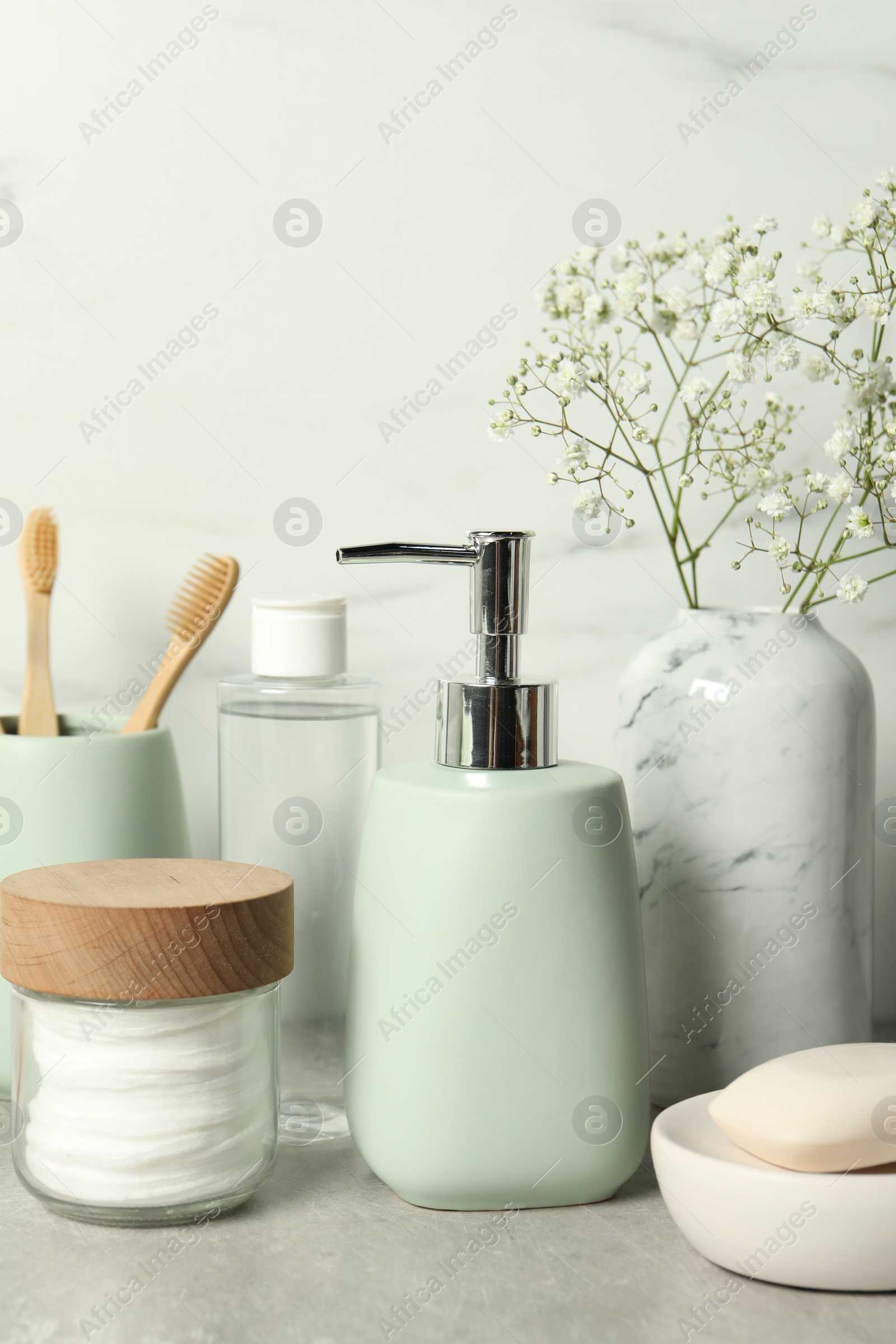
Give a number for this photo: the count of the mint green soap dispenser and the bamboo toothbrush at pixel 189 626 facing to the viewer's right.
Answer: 0

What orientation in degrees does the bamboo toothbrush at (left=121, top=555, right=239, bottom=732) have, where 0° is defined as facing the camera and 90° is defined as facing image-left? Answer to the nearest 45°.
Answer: approximately 45°

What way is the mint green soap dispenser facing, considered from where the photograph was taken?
facing to the left of the viewer
